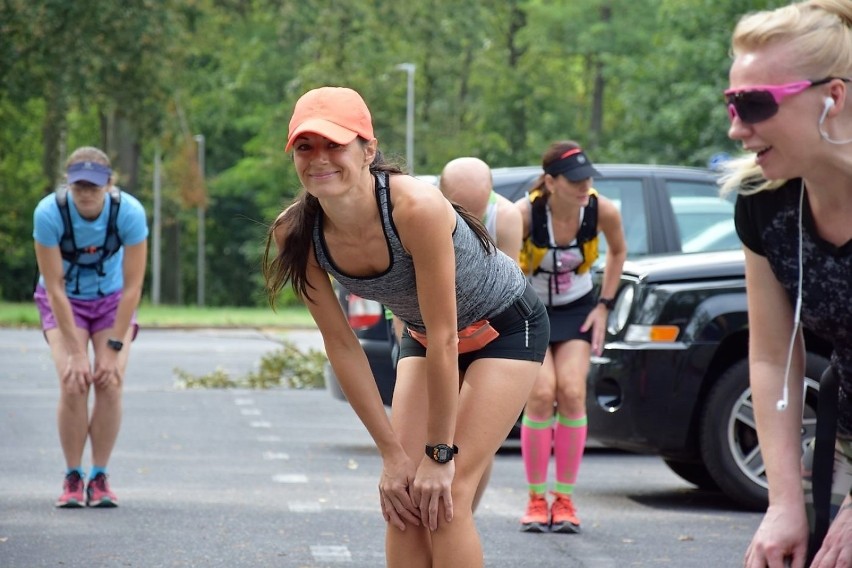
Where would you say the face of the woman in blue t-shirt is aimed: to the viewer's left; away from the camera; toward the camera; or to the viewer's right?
toward the camera

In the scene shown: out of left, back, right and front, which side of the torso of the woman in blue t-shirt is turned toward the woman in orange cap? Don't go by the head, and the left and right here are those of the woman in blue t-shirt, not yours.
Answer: front

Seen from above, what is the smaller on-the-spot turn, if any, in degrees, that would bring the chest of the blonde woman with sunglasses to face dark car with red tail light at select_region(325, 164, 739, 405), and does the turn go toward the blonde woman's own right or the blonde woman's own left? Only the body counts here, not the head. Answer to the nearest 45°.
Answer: approximately 135° to the blonde woman's own right

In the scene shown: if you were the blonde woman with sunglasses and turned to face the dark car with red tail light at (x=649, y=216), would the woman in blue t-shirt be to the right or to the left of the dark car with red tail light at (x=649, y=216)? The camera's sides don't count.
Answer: left

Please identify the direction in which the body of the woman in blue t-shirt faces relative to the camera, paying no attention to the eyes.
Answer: toward the camera

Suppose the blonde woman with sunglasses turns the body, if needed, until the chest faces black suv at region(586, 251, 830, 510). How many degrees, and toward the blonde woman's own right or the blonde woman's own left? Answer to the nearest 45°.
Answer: approximately 135° to the blonde woman's own right

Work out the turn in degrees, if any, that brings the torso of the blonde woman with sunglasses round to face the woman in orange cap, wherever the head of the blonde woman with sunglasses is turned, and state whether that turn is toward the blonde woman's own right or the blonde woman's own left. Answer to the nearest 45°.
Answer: approximately 90° to the blonde woman's own right

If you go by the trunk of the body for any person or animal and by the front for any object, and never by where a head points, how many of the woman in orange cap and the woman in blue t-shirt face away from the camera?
0

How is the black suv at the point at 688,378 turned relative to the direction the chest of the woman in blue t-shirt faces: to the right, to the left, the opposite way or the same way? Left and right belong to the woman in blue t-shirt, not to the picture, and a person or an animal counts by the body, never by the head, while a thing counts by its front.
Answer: to the right

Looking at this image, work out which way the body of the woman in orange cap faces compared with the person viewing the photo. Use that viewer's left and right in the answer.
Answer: facing the viewer and to the left of the viewer

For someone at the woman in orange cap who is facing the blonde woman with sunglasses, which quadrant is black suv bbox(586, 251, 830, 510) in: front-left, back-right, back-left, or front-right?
back-left

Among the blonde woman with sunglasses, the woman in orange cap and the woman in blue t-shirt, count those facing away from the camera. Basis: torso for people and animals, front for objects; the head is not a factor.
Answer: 0

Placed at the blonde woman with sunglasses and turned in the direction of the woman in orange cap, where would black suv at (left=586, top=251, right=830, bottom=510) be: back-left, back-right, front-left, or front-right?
front-right

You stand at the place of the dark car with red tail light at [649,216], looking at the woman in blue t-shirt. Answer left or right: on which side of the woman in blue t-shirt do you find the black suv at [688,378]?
left
